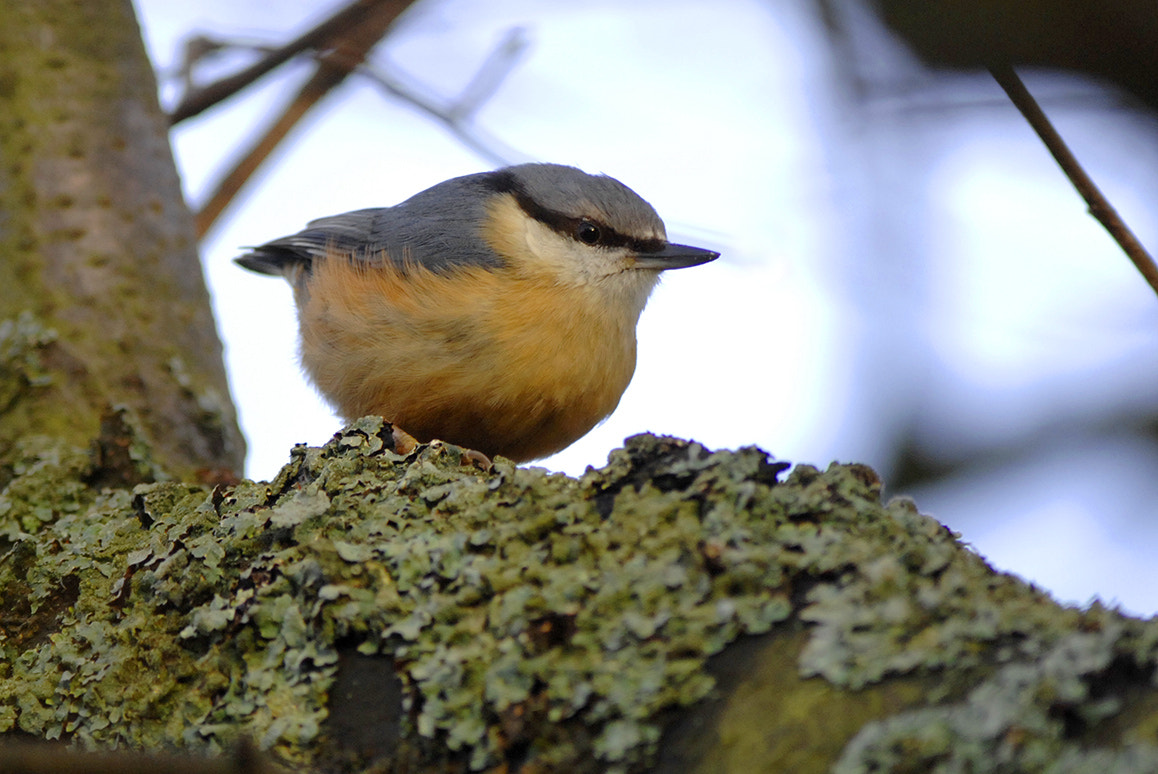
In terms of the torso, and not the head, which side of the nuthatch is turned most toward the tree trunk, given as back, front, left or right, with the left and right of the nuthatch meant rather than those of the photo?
back

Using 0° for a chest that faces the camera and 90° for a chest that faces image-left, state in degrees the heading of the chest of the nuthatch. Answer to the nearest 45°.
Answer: approximately 270°
